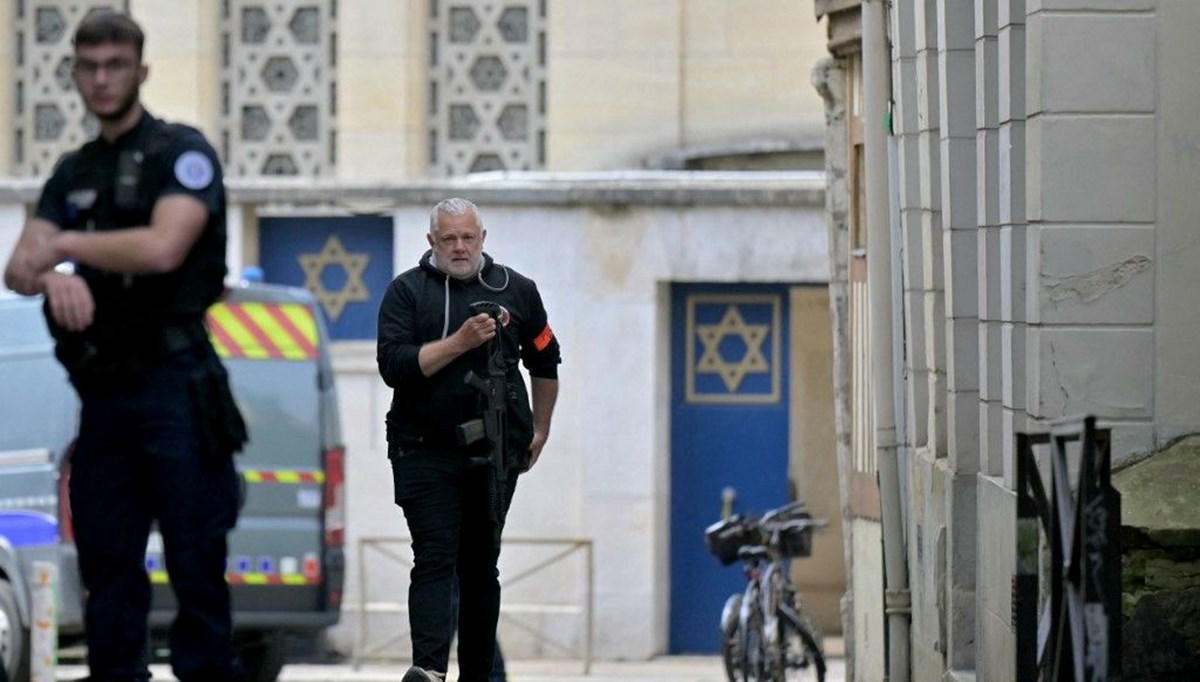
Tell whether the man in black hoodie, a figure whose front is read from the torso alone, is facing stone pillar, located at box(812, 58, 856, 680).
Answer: no

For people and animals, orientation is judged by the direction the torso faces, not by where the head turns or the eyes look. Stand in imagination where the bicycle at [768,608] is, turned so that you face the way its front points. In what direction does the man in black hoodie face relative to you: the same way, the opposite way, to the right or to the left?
the same way

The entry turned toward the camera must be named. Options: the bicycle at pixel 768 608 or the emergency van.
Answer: the bicycle

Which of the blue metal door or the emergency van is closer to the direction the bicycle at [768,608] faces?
the emergency van

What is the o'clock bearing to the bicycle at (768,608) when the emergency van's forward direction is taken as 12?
The bicycle is roughly at 5 o'clock from the emergency van.

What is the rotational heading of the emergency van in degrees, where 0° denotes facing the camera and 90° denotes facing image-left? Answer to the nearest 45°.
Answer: approximately 135°

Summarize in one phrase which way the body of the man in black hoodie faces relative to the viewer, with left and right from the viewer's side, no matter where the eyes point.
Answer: facing the viewer

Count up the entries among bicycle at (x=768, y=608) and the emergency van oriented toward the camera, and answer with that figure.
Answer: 1

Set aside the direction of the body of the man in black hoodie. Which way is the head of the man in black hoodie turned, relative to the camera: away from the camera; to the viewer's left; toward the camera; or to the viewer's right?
toward the camera

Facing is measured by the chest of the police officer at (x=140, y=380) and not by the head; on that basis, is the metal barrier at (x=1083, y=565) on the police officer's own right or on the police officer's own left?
on the police officer's own left

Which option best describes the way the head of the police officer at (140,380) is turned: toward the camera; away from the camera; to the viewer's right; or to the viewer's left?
toward the camera

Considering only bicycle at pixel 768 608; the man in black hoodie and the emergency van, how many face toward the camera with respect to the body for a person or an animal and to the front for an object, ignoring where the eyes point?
2

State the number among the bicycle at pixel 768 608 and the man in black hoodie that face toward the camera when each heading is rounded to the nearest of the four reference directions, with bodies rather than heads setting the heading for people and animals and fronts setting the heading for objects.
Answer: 2
